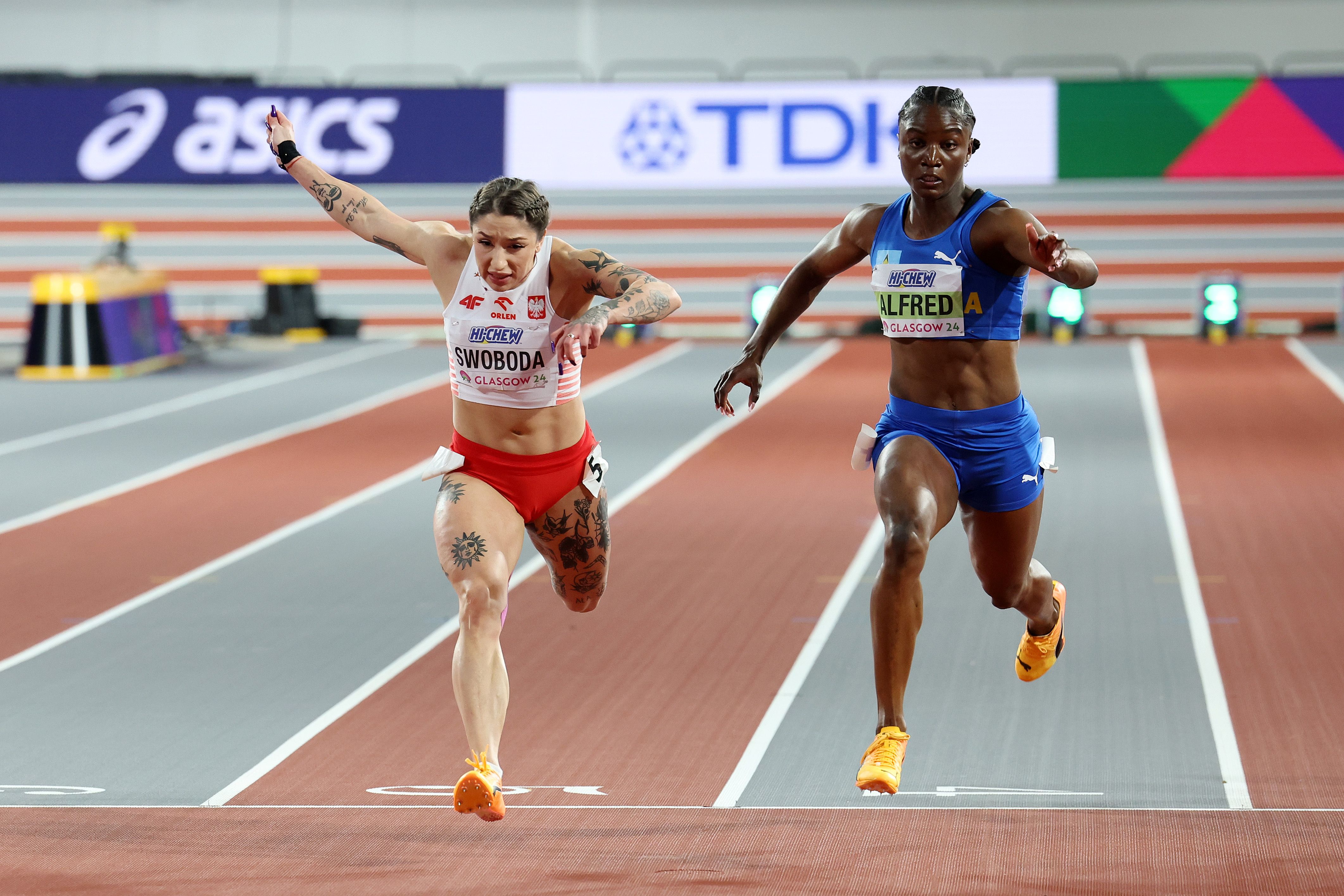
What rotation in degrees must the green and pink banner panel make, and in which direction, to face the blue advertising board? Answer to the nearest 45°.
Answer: approximately 90° to its right

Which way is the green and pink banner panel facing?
toward the camera

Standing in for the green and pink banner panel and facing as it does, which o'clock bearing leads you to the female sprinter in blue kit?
The female sprinter in blue kit is roughly at 12 o'clock from the green and pink banner panel.

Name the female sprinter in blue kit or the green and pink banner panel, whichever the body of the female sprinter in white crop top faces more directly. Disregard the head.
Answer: the female sprinter in blue kit

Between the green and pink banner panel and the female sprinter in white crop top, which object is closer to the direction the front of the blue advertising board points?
the female sprinter in white crop top

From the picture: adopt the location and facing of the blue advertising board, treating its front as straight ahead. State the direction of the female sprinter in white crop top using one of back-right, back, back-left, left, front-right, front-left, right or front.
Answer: front

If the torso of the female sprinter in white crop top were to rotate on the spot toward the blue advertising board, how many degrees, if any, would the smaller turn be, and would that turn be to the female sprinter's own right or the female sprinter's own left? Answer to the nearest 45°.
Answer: approximately 180°

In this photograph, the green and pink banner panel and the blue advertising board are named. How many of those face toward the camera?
2

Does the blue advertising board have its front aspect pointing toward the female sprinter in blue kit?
yes

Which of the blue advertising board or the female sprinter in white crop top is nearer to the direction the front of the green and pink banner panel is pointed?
the female sprinter in white crop top

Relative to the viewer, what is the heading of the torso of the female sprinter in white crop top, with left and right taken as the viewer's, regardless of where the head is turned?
facing the viewer

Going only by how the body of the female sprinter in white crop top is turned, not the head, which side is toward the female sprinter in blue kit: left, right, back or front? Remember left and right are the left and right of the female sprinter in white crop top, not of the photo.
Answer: left

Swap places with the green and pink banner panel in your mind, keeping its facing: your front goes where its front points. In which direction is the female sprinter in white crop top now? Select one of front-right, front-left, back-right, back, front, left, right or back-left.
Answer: front

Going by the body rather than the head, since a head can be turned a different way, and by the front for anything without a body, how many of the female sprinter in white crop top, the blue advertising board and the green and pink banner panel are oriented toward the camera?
3
